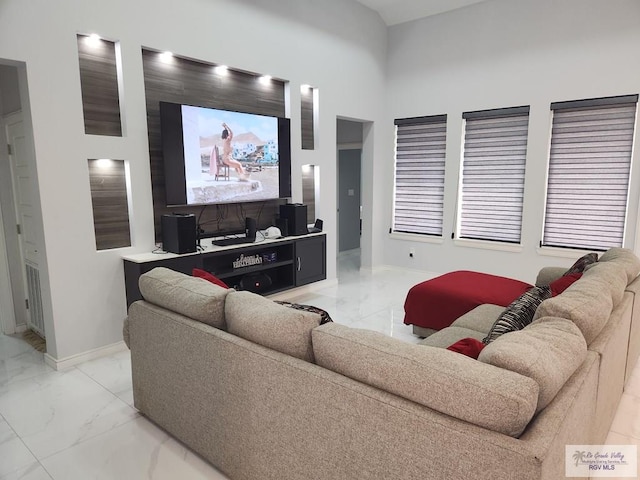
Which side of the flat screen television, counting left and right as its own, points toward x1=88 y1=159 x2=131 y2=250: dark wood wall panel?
right

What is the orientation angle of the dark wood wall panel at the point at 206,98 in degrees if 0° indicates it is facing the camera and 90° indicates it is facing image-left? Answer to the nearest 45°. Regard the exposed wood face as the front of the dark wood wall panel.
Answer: approximately 315°

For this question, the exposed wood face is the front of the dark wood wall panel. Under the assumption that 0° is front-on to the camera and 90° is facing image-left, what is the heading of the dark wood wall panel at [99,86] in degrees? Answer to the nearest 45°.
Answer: approximately 315°

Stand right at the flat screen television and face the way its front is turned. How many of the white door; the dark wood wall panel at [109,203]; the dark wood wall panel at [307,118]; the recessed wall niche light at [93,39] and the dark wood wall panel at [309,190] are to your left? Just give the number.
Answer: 2

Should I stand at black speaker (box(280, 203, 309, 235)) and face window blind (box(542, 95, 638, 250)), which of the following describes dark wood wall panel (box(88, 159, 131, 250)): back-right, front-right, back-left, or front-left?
back-right

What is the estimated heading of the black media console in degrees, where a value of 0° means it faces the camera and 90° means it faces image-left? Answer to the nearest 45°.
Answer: approximately 315°
